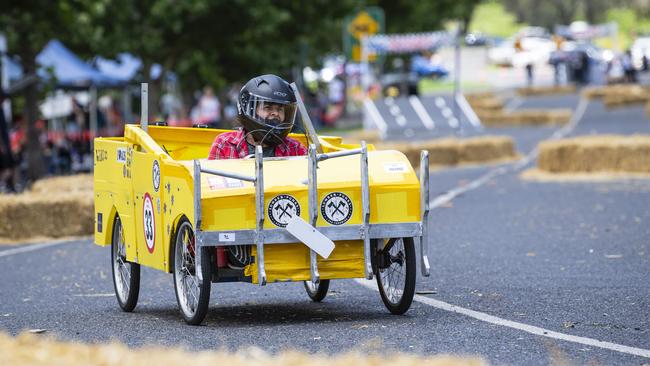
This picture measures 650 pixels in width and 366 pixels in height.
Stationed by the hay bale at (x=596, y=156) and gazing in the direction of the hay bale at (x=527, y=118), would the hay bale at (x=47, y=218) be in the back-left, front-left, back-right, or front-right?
back-left

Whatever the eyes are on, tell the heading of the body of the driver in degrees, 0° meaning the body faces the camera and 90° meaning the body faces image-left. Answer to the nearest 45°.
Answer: approximately 315°

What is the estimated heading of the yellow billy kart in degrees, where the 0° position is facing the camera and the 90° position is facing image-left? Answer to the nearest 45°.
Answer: approximately 315°

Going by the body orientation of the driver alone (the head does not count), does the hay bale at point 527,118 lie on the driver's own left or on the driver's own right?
on the driver's own left
